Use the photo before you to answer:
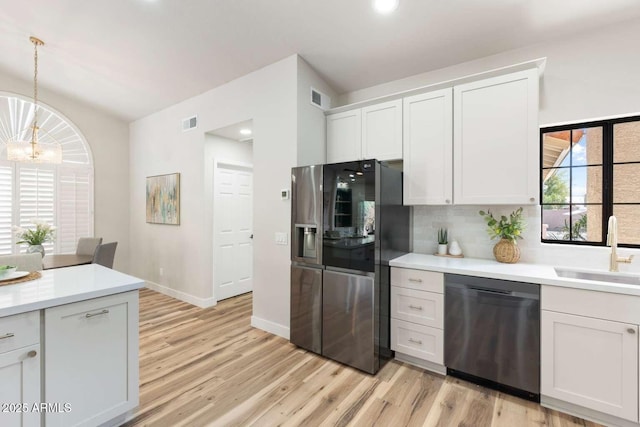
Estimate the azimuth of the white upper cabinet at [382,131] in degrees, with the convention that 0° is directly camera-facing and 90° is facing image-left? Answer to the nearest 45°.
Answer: approximately 45°

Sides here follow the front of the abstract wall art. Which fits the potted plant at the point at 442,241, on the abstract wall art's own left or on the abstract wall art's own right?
on the abstract wall art's own left

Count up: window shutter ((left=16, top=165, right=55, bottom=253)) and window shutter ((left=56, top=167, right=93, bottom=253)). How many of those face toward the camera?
2

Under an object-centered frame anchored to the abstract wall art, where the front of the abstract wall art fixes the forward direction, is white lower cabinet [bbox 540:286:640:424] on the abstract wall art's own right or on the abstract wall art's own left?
on the abstract wall art's own left

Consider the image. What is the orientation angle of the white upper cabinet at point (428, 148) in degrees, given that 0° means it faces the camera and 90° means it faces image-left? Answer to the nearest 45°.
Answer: approximately 45°

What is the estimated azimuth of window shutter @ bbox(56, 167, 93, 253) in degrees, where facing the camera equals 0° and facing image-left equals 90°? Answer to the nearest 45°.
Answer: approximately 0°

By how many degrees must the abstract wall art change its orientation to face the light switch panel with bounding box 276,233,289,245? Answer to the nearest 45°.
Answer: approximately 90° to its left

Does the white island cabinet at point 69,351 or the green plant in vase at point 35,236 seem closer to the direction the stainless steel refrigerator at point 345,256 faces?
the white island cabinet

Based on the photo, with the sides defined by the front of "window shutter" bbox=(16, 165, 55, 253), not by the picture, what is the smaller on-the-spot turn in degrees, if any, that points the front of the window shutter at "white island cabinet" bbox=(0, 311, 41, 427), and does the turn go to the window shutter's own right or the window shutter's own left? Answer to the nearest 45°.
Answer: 0° — it already faces it

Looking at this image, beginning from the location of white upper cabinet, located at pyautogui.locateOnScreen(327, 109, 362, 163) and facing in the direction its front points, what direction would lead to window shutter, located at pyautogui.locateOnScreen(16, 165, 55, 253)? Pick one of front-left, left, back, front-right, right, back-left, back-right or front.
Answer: front-right

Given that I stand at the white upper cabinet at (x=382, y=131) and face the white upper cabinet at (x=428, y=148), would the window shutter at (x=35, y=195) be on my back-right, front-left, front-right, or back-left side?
back-right
